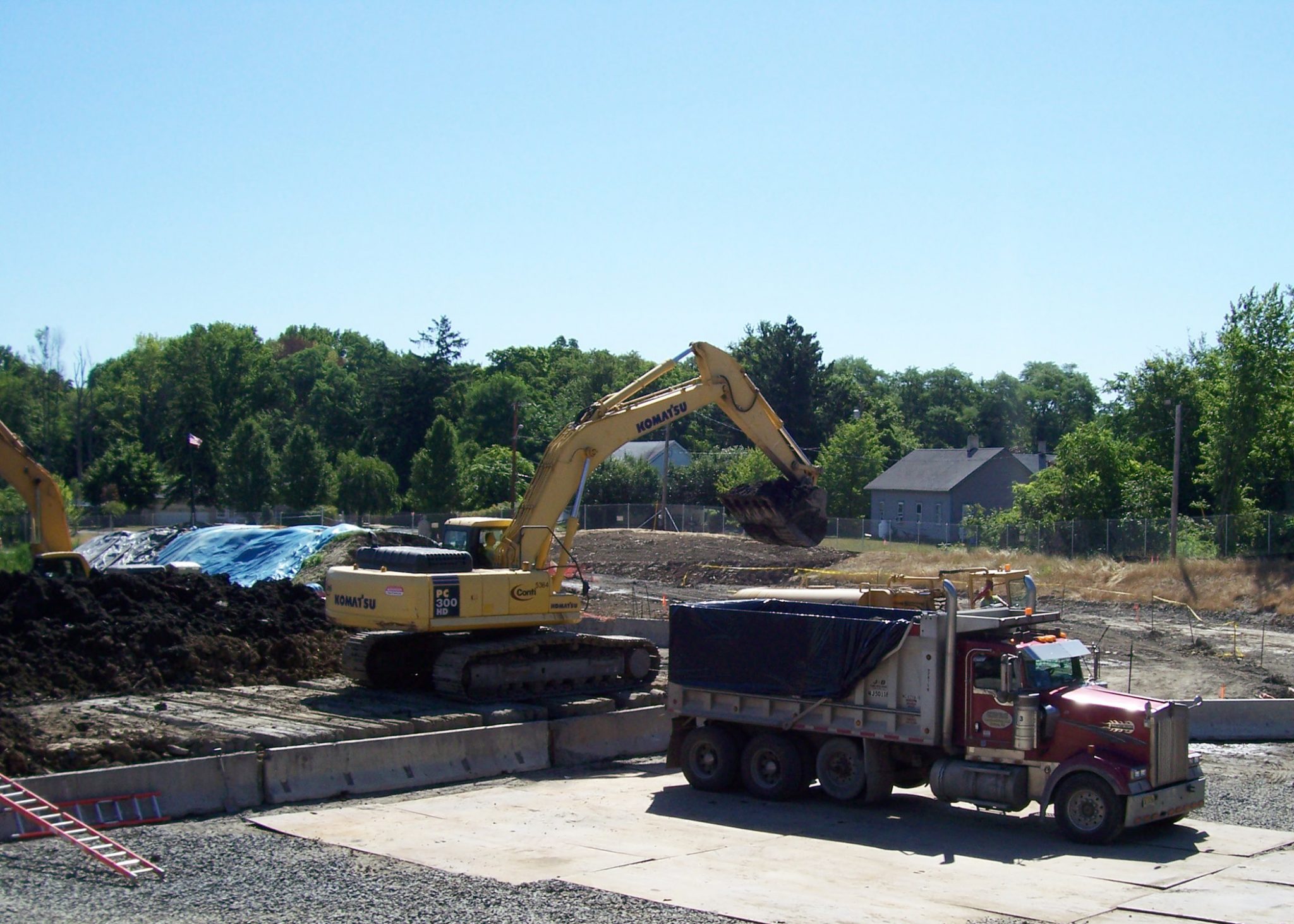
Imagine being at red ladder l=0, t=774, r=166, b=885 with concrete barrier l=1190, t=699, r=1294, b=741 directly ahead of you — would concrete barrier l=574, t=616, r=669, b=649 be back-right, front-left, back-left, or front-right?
front-left

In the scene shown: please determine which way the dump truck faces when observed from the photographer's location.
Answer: facing the viewer and to the right of the viewer

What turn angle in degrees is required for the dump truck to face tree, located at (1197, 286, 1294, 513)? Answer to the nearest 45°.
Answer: approximately 135° to its left

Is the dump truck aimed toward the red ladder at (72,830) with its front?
no

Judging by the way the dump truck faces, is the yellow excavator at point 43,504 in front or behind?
behind

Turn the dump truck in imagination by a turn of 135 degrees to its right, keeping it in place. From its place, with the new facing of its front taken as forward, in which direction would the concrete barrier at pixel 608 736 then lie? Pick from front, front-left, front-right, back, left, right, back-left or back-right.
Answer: front-right

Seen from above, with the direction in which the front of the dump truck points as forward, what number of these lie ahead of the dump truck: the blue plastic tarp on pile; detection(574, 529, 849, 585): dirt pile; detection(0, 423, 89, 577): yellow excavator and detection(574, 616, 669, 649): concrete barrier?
0

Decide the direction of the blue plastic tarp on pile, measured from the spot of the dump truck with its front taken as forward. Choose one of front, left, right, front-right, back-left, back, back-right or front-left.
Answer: back

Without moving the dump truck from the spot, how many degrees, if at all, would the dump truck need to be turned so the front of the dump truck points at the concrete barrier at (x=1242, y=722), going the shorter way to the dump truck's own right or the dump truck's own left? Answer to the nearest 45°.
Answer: approximately 90° to the dump truck's own left

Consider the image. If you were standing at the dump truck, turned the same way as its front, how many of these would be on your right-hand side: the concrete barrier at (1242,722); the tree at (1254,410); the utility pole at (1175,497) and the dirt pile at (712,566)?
0

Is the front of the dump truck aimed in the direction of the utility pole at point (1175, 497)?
no

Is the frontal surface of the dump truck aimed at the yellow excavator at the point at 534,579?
no
